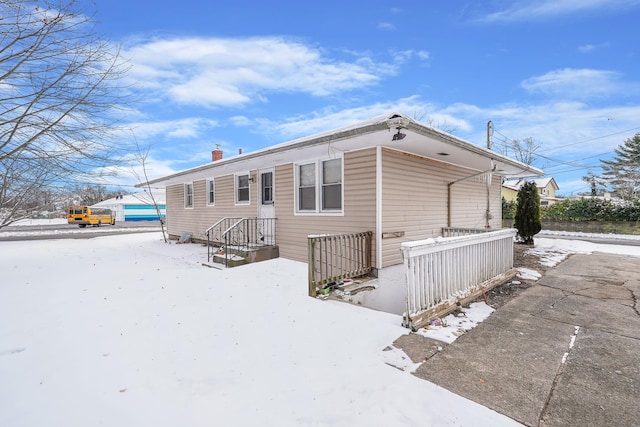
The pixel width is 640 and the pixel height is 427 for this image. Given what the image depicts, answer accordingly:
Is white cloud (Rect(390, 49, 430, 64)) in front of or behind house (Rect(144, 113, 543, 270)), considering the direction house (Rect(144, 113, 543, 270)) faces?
behind

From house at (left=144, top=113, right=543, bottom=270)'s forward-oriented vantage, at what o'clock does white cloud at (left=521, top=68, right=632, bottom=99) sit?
The white cloud is roughly at 6 o'clock from the house.

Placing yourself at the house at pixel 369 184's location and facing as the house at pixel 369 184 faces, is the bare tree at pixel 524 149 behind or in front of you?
behind

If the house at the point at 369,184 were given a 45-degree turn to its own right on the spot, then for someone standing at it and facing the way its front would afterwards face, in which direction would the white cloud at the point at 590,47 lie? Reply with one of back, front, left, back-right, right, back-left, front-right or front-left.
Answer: back-right

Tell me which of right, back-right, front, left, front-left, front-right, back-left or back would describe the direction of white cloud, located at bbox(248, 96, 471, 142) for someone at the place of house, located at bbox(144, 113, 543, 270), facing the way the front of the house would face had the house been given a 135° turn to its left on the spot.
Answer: left

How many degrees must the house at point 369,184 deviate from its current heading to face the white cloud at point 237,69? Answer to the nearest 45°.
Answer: approximately 90° to its right

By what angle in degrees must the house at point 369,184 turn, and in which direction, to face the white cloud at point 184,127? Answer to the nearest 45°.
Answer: approximately 90° to its right

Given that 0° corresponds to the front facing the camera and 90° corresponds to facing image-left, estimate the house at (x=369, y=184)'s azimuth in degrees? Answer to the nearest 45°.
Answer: approximately 45°

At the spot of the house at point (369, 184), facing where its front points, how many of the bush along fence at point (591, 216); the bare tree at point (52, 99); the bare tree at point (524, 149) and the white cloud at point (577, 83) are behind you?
3

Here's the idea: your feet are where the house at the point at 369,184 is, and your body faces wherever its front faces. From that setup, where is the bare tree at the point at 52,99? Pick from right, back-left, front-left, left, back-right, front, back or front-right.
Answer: front

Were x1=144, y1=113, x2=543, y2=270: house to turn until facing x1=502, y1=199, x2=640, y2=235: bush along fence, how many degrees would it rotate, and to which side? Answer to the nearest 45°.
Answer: approximately 180°
